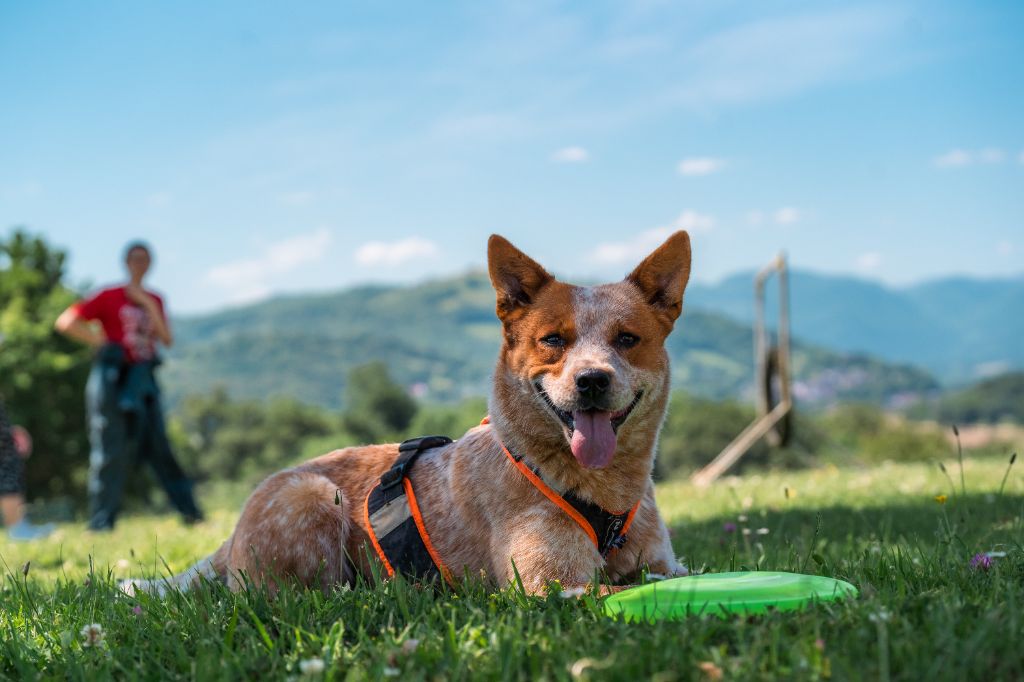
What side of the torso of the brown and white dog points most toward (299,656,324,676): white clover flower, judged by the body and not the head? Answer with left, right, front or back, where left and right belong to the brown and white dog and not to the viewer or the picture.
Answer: right

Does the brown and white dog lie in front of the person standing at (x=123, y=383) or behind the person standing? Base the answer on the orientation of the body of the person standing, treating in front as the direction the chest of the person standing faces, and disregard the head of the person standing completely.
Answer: in front

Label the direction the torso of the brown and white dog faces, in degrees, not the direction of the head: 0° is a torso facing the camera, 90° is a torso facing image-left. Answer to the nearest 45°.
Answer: approximately 315°

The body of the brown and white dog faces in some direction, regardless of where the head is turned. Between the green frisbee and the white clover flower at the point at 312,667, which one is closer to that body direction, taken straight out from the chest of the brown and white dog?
the green frisbee

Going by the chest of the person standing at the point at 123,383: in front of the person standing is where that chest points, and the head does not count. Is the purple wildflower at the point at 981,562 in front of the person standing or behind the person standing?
in front

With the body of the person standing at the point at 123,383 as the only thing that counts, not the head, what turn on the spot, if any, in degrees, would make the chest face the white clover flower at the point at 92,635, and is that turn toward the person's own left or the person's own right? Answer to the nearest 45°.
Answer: approximately 45° to the person's own right

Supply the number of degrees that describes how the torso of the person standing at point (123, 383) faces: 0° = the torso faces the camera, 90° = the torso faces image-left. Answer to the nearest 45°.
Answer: approximately 315°

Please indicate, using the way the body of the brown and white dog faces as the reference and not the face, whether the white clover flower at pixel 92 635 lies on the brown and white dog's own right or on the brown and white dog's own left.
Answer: on the brown and white dog's own right

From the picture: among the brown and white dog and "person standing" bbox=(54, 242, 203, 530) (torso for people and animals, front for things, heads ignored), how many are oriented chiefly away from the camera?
0

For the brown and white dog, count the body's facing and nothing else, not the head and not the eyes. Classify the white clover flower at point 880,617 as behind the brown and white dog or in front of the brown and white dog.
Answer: in front

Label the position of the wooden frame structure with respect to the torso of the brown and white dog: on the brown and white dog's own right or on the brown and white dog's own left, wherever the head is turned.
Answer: on the brown and white dog's own left
